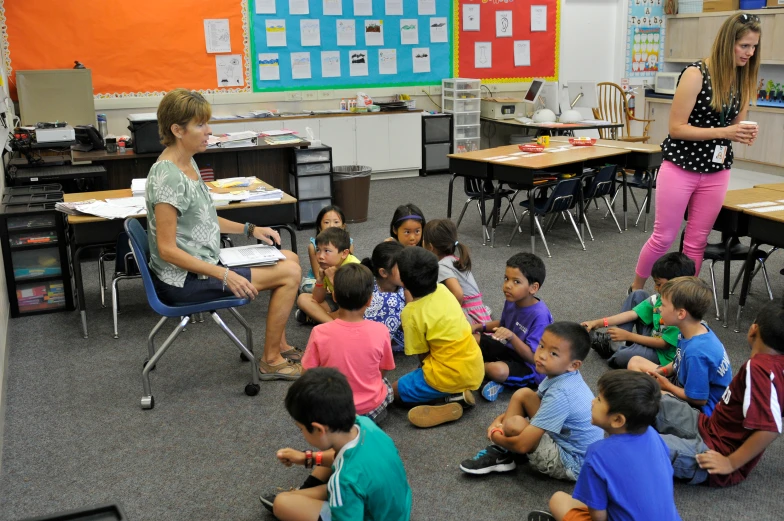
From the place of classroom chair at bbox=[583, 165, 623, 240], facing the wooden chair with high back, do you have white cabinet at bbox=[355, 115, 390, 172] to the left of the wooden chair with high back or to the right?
left

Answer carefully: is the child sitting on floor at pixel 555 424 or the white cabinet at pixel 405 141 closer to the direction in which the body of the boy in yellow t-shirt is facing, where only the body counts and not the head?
the white cabinet

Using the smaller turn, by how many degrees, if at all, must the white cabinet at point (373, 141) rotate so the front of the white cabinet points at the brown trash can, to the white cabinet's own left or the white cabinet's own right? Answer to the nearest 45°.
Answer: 0° — it already faces it

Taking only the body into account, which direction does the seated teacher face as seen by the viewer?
to the viewer's right

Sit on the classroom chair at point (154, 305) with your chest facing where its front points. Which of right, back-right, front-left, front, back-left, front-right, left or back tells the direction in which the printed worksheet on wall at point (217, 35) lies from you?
left

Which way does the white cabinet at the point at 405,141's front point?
toward the camera

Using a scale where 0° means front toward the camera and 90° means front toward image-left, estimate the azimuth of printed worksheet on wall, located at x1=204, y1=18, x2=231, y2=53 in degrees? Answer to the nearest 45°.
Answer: approximately 0°

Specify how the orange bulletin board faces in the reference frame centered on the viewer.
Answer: facing the viewer

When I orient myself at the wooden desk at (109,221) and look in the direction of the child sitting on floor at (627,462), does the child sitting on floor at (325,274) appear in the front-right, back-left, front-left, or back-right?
front-left

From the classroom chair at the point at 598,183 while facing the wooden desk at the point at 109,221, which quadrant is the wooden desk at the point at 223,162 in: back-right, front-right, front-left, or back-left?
front-right

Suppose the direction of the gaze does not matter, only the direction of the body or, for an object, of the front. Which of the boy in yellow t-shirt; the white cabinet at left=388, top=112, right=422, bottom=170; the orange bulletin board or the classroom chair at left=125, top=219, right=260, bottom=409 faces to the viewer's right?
the classroom chair

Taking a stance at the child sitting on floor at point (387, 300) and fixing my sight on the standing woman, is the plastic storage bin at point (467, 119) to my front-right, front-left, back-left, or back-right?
front-left

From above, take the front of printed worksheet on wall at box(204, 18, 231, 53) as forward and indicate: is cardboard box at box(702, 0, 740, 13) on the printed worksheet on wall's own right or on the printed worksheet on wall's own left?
on the printed worksheet on wall's own left

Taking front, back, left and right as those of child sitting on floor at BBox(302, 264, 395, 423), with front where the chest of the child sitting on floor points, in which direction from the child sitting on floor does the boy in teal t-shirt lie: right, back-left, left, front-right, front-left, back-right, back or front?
back

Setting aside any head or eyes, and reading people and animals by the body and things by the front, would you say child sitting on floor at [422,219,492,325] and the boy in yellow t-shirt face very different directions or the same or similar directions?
same or similar directions

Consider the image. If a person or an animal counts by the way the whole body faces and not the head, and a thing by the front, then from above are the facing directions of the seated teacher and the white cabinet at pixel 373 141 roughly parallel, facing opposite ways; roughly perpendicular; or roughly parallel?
roughly perpendicular

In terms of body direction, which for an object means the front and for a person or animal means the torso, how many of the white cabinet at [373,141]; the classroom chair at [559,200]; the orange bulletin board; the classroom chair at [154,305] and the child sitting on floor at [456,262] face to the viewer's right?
1

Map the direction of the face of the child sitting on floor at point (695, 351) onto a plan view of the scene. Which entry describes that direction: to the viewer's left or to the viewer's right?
to the viewer's left

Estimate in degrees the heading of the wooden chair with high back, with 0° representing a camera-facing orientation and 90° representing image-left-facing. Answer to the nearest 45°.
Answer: approximately 315°

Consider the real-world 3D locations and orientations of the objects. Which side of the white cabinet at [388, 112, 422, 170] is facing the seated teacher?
front

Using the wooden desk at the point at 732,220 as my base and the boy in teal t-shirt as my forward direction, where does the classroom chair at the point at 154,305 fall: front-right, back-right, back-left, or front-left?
front-right

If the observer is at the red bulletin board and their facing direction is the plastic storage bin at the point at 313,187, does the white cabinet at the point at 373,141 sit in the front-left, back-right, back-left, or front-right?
front-right

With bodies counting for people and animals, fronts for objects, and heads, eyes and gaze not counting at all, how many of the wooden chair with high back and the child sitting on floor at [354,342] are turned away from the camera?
1
